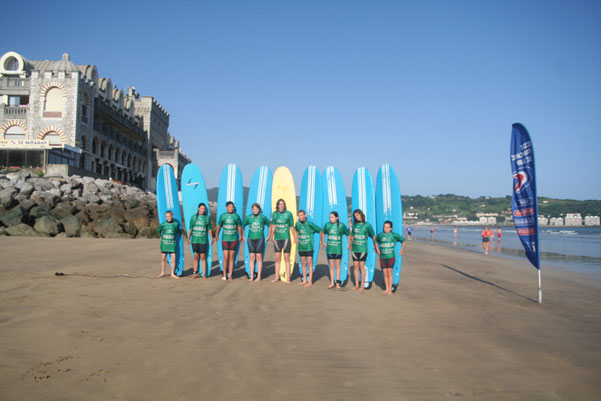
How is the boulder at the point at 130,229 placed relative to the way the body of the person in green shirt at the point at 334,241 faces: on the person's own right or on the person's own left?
on the person's own right

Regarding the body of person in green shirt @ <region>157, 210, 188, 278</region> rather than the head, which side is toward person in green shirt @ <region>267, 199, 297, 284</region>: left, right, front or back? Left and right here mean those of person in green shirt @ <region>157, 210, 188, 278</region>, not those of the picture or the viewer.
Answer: left

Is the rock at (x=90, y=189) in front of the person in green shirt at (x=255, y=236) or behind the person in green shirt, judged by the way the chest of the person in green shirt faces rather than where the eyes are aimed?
behind

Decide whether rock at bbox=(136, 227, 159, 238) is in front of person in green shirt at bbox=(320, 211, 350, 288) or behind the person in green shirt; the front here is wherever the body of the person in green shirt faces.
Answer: behind

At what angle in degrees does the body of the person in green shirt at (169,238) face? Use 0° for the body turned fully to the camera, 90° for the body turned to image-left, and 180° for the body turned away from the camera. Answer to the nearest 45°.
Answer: approximately 0°

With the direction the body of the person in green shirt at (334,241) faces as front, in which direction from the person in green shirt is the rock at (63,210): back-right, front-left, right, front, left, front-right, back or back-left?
back-right

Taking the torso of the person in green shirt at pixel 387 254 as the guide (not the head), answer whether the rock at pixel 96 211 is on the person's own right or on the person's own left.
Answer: on the person's own right

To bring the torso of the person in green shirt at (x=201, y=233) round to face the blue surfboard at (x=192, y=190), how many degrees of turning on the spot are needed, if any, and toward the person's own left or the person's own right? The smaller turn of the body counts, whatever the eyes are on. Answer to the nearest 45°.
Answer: approximately 180°

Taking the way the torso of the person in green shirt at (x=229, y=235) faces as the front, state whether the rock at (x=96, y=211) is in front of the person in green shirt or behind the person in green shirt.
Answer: behind

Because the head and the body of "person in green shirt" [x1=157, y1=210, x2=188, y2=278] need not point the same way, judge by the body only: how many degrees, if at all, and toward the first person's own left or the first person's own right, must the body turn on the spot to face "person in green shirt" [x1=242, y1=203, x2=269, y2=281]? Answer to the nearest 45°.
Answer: approximately 45° to the first person's own left

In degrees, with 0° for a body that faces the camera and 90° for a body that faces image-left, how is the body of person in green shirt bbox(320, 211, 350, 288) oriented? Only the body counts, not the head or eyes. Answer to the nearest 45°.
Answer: approximately 0°

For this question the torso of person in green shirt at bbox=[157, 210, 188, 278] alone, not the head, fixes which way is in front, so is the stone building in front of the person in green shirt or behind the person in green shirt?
behind

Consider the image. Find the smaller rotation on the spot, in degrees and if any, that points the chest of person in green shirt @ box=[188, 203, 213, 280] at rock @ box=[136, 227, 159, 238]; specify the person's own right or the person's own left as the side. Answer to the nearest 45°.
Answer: approximately 180°
